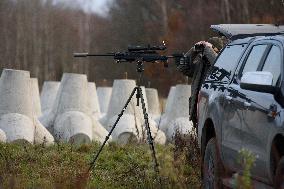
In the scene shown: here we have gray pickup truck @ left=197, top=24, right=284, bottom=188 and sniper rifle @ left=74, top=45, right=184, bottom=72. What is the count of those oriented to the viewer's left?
1

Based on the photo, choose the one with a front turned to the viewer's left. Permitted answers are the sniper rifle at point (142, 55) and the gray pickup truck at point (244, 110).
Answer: the sniper rifle

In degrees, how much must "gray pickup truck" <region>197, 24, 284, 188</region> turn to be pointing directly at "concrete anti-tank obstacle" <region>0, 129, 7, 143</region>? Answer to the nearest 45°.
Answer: approximately 180°

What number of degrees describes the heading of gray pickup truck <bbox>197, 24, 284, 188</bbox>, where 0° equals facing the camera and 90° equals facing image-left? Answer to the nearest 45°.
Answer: approximately 315°

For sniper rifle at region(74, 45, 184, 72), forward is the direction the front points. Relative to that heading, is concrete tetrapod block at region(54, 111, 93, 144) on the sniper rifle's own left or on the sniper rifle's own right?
on the sniper rifle's own right

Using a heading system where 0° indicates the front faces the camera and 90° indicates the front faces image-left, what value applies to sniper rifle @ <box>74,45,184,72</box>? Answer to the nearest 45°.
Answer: approximately 90°

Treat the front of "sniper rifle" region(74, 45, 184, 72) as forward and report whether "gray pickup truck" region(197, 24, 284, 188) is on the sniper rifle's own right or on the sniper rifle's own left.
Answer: on the sniper rifle's own left
